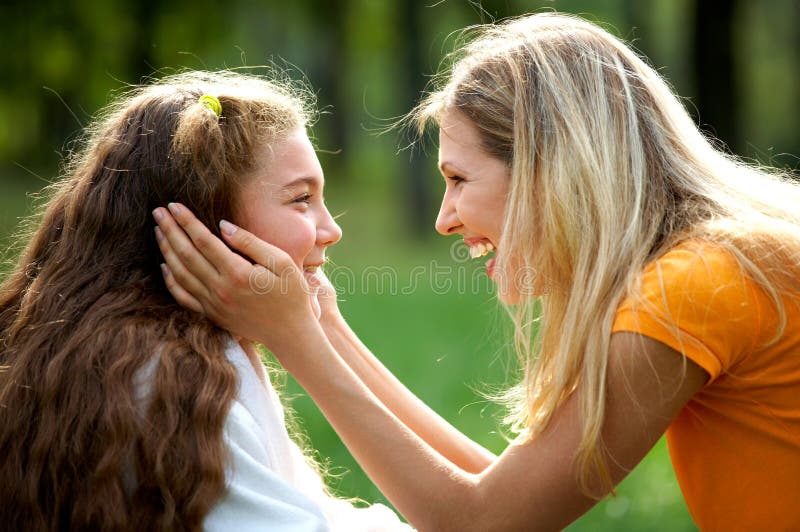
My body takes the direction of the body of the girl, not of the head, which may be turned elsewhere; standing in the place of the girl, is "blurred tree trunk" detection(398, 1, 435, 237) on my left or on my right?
on my left

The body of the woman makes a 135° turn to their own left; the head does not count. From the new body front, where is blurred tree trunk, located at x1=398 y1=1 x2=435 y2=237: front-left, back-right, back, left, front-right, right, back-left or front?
back-left

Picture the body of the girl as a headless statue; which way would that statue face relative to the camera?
to the viewer's right

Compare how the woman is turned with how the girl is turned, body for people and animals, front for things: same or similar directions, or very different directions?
very different directions

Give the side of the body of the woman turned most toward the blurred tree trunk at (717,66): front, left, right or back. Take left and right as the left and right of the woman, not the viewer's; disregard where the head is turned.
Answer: right

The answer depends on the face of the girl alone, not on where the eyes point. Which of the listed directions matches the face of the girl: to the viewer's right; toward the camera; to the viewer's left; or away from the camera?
to the viewer's right

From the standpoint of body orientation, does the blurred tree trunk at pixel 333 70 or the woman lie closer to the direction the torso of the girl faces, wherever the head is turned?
the woman

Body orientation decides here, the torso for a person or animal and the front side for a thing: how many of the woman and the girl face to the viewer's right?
1

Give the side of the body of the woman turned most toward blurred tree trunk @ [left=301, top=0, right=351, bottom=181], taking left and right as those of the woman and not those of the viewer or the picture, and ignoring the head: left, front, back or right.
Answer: right

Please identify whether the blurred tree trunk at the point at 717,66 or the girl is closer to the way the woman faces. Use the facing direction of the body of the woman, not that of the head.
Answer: the girl

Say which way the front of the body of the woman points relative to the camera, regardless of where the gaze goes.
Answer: to the viewer's left

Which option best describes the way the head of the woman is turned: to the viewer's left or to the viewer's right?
to the viewer's left

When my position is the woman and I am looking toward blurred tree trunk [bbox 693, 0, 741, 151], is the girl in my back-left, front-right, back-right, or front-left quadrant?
back-left
